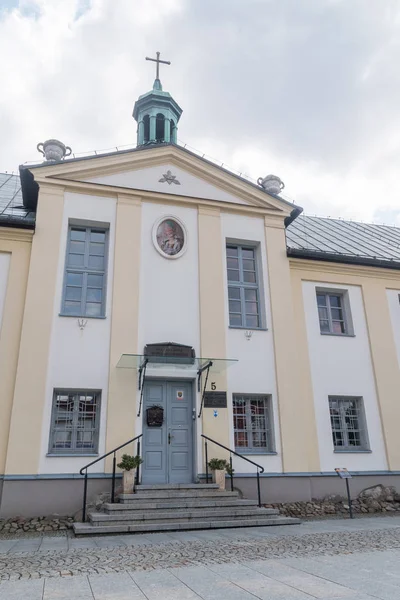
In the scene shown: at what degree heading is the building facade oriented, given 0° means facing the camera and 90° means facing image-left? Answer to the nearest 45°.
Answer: approximately 0°

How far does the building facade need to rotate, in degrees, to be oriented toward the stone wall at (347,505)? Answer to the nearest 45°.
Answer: approximately 90° to its left
